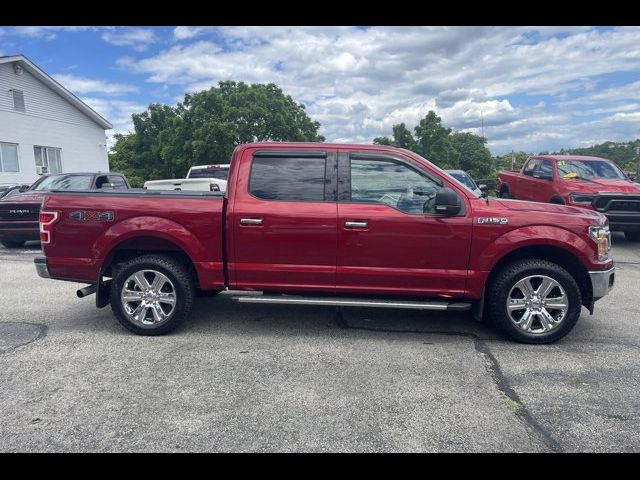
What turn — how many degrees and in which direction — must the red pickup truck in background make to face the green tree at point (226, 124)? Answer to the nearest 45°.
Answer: approximately 180°

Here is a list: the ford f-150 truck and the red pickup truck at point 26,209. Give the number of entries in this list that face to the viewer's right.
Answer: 1

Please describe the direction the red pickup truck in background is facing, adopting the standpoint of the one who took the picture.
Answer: facing the viewer and to the right of the viewer

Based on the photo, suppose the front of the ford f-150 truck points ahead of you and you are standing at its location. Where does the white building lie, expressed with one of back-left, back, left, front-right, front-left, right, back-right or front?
back-left

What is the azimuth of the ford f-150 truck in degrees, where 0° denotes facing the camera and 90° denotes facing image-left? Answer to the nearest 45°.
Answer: approximately 270°

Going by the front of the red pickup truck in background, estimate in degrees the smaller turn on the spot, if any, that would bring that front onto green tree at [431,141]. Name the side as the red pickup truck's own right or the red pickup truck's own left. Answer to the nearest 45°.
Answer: approximately 180°

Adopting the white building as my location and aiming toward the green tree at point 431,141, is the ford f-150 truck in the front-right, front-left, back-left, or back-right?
front-right

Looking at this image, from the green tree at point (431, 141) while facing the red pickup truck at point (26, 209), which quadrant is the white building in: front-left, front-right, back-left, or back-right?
front-right

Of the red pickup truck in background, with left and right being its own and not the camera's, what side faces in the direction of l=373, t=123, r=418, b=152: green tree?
back

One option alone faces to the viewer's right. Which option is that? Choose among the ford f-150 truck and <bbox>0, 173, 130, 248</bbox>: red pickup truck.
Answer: the ford f-150 truck

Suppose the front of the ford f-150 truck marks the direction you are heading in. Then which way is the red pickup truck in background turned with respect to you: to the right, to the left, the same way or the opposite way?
to the right

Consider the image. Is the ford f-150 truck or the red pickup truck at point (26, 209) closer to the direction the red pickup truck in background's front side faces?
the ford f-150 truck
